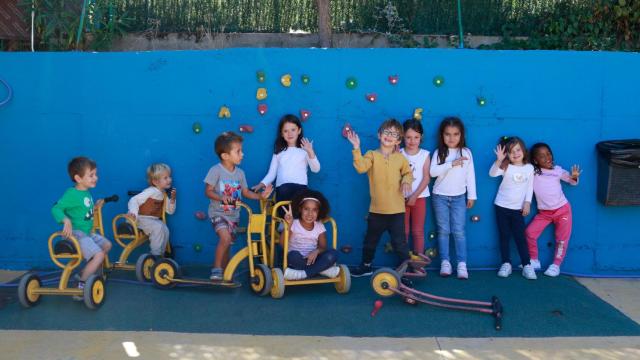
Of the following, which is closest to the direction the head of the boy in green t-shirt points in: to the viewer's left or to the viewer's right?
to the viewer's right

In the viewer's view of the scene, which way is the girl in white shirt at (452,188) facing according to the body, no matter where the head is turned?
toward the camera

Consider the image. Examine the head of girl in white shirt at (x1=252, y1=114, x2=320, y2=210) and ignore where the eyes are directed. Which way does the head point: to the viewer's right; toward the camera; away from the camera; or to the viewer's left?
toward the camera

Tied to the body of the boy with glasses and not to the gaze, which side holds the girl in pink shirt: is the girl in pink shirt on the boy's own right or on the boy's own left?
on the boy's own left

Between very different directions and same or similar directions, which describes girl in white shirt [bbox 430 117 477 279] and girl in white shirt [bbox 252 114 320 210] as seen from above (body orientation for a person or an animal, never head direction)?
same or similar directions

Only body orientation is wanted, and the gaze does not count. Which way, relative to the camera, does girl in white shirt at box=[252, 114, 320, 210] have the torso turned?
toward the camera

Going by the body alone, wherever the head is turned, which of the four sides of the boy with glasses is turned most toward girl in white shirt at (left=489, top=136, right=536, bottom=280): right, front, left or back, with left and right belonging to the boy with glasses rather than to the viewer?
left

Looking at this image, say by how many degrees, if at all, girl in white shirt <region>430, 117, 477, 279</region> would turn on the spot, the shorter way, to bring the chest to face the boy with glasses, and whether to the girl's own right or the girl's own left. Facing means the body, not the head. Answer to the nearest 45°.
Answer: approximately 45° to the girl's own right
